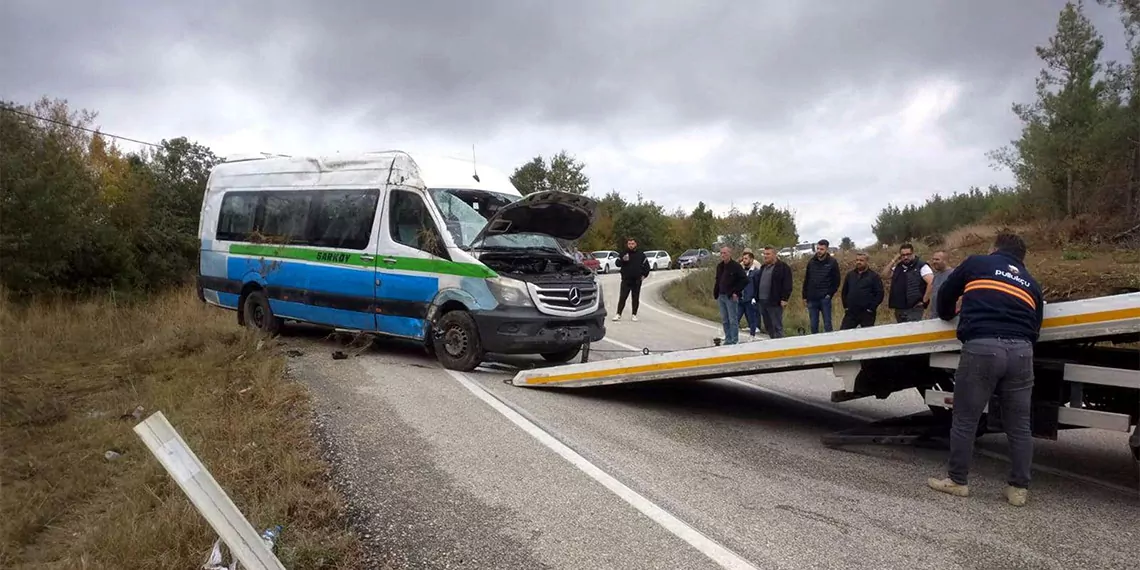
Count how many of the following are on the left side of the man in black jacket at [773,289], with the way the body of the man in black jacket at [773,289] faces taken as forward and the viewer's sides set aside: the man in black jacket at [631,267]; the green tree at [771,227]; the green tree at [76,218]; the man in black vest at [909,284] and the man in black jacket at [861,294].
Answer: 2

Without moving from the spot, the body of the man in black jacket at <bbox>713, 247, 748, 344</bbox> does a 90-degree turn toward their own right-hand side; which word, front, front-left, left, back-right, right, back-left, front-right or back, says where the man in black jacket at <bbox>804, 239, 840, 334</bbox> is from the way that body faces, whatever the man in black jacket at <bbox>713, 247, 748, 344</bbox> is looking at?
back-right

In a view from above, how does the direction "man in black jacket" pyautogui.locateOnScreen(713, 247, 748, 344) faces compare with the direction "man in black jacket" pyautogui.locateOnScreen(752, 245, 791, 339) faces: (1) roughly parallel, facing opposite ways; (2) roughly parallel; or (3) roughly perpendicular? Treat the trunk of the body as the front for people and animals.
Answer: roughly parallel

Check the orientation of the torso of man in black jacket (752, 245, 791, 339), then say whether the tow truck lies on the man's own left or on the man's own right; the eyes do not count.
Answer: on the man's own left

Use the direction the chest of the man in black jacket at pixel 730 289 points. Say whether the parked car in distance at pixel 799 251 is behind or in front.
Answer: behind

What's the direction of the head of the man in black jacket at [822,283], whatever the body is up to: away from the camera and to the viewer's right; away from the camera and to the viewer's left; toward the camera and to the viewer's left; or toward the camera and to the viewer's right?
toward the camera and to the viewer's left

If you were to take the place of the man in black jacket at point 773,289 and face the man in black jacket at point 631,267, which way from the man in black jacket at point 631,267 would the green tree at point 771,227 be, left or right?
right

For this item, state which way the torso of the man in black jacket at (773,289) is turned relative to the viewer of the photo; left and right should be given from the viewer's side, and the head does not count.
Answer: facing the viewer and to the left of the viewer

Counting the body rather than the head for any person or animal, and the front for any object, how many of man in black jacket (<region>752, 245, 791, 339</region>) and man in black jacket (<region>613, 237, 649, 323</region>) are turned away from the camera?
0

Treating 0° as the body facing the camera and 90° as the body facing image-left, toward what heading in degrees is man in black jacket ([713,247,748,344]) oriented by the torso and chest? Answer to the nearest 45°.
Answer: approximately 45°

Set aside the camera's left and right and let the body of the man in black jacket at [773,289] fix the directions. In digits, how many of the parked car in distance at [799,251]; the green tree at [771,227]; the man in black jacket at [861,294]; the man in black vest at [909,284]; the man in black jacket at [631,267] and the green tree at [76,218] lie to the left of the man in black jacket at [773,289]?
2

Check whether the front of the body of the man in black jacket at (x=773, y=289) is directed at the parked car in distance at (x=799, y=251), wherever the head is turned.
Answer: no

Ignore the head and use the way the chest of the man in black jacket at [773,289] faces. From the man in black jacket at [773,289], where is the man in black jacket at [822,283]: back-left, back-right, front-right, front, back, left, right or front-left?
back-left

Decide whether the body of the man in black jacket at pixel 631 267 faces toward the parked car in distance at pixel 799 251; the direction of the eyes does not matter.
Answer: no

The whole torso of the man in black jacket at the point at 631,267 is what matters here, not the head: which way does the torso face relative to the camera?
toward the camera

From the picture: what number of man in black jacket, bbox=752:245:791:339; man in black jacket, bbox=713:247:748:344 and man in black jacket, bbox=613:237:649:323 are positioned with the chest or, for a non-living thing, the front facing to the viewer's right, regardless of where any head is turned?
0

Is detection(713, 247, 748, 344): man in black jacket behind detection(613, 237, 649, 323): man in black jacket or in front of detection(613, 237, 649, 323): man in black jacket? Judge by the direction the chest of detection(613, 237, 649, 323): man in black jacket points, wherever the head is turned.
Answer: in front

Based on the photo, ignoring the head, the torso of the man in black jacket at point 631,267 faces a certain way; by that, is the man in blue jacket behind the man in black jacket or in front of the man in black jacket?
in front
